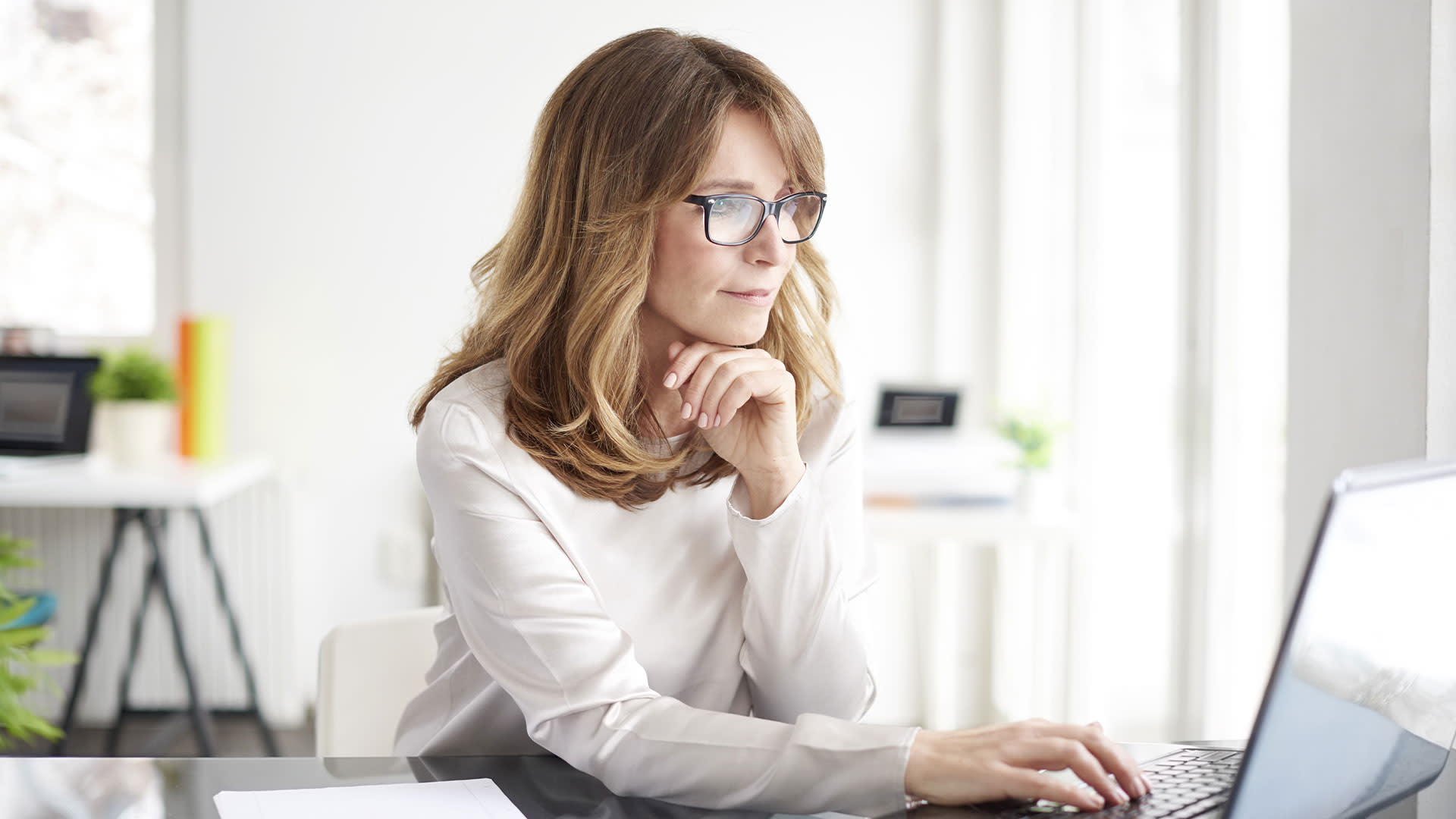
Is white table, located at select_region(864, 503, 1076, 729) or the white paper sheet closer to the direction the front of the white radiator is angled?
the white paper sheet

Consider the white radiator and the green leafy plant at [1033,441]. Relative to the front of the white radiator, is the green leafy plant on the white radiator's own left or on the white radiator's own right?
on the white radiator's own left

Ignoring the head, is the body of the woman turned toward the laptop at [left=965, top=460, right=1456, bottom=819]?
yes

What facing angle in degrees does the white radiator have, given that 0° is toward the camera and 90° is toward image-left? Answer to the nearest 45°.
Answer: approximately 0°

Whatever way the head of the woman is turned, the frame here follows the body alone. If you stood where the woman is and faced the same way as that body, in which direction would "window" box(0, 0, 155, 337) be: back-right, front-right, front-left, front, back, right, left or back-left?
back

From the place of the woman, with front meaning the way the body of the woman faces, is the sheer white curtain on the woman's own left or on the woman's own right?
on the woman's own left

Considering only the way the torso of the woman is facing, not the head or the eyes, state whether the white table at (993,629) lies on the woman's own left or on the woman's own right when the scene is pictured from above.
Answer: on the woman's own left

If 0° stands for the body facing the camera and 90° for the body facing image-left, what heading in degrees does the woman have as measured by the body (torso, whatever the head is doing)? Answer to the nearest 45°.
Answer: approximately 315°
